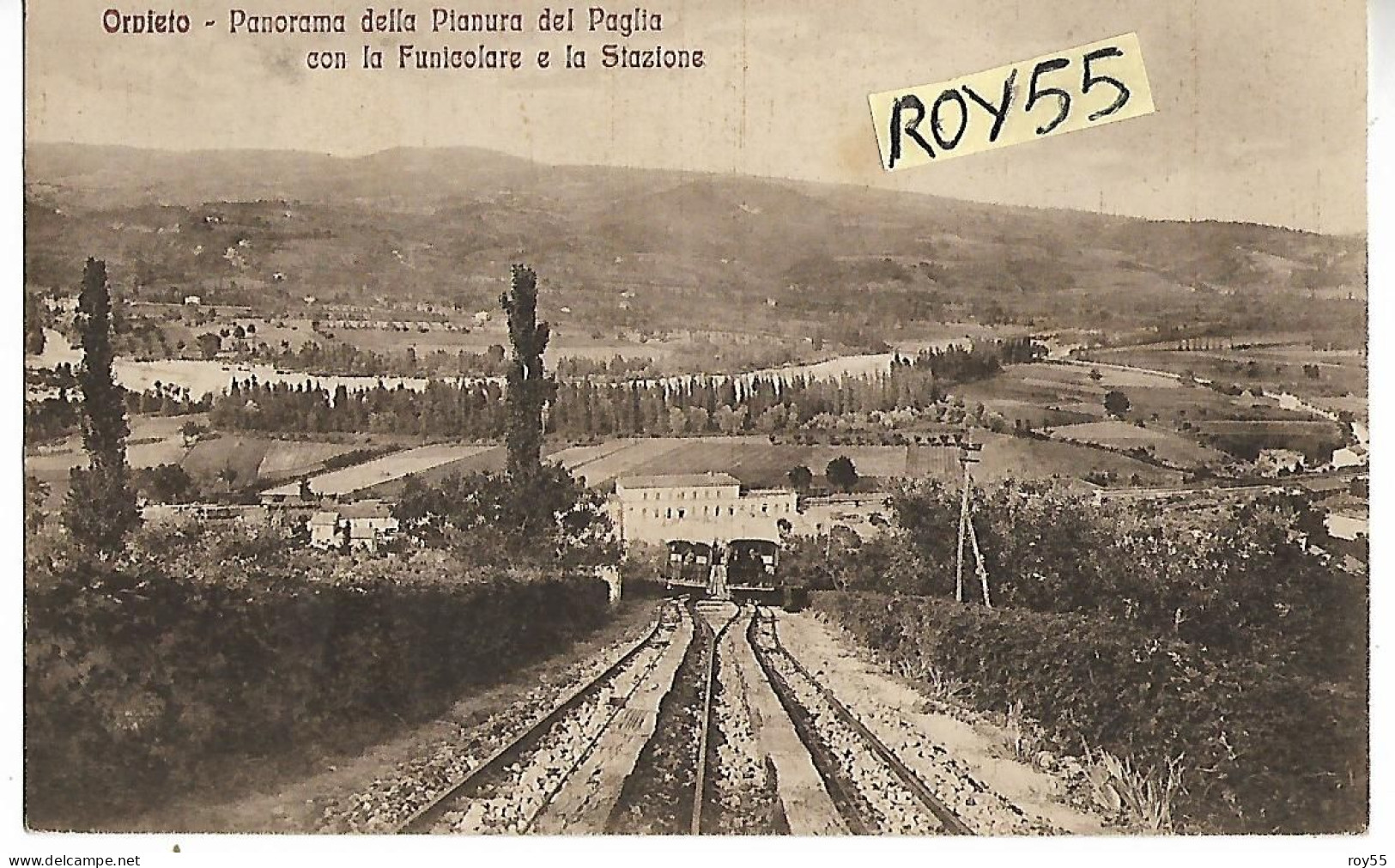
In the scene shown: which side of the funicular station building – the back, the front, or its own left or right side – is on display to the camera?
front

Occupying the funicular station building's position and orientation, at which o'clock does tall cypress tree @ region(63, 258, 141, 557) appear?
The tall cypress tree is roughly at 3 o'clock from the funicular station building.
